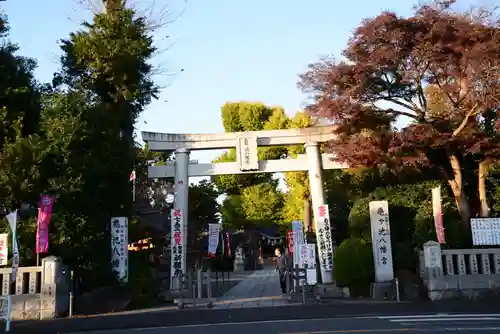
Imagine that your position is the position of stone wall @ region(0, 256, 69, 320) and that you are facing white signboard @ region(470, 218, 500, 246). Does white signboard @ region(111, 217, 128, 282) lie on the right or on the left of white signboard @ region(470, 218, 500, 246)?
left

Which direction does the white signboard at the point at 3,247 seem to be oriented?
toward the camera

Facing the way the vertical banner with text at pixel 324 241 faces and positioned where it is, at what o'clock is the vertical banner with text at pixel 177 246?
the vertical banner with text at pixel 177 246 is roughly at 3 o'clock from the vertical banner with text at pixel 324 241.

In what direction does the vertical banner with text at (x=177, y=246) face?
toward the camera

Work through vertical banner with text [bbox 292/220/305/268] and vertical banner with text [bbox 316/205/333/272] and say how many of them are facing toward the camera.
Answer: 2

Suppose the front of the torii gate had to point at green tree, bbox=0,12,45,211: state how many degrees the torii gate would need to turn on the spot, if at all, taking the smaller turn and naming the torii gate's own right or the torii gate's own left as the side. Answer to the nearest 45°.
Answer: approximately 45° to the torii gate's own right

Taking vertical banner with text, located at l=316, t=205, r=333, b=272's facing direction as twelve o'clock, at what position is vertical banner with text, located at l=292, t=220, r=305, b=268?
vertical banner with text, located at l=292, t=220, r=305, b=268 is roughly at 4 o'clock from vertical banner with text, located at l=316, t=205, r=333, b=272.

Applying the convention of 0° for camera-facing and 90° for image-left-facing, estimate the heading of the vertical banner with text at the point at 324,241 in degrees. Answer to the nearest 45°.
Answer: approximately 0°

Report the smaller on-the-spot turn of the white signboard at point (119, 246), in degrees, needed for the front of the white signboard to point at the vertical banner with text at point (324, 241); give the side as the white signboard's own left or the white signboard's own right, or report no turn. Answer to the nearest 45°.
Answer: approximately 90° to the white signboard's own left

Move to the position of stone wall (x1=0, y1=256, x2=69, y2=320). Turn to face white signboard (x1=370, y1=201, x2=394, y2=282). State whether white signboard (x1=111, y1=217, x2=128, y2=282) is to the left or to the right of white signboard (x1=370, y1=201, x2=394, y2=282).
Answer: left

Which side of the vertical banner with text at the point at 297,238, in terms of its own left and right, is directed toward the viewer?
front

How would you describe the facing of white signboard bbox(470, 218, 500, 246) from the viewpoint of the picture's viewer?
facing the viewer

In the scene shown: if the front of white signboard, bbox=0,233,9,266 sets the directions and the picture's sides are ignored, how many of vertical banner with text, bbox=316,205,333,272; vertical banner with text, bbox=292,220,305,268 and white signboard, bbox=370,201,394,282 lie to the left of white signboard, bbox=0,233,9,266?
3

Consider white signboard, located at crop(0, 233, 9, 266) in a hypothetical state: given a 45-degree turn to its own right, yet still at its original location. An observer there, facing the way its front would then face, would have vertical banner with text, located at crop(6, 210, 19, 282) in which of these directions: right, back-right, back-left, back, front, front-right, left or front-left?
front-left

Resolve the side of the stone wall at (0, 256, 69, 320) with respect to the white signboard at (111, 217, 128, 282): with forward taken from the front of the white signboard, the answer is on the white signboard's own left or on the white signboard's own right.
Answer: on the white signboard's own right
